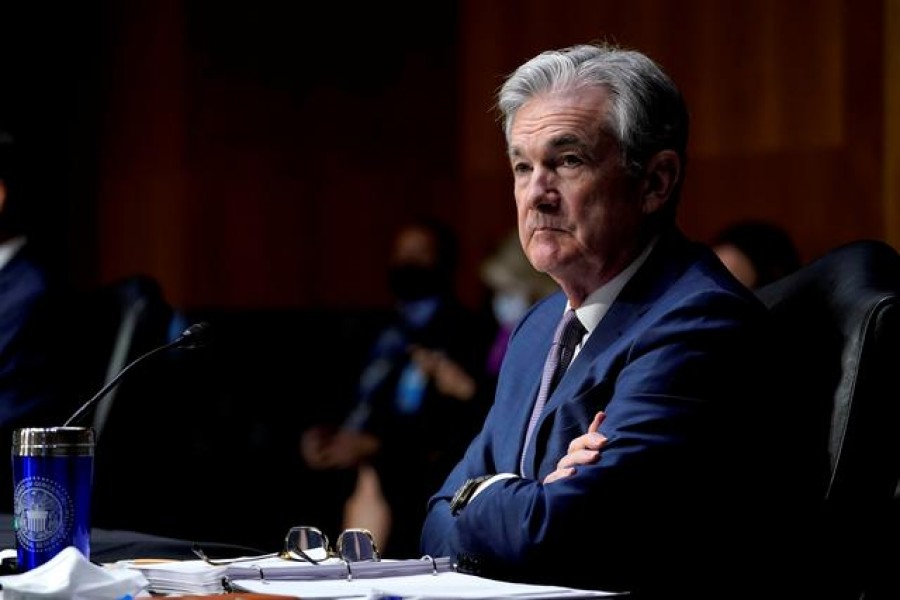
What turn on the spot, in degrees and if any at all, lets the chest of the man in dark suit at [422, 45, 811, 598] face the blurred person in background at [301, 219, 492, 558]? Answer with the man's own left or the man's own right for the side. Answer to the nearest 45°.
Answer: approximately 135° to the man's own right

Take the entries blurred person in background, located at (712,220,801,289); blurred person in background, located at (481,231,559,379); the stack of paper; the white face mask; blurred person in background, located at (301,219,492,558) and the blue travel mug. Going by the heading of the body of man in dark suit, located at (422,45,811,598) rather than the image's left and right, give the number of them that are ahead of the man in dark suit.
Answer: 3

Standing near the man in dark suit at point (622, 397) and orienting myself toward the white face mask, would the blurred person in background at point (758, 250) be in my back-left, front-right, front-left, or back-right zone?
back-right

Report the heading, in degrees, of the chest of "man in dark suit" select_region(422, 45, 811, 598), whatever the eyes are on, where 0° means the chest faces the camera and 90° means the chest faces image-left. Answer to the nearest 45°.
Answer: approximately 45°

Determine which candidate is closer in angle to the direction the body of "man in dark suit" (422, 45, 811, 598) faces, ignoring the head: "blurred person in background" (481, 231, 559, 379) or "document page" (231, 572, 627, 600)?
the document page

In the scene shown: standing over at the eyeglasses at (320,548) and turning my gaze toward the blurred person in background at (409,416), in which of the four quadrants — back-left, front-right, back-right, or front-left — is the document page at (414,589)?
back-right

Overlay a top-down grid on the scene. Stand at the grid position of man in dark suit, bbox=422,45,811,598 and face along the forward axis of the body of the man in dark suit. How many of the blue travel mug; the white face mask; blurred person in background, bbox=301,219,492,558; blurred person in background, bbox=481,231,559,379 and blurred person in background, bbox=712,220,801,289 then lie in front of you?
2

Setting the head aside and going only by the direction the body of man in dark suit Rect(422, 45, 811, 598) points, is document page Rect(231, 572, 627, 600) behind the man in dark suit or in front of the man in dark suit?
in front

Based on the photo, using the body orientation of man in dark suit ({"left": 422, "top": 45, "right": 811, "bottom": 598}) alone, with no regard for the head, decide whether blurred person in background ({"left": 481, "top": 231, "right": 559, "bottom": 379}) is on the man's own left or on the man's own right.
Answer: on the man's own right

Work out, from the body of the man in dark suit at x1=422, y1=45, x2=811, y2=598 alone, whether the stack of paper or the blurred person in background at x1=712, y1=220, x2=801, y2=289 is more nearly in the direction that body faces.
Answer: the stack of paper

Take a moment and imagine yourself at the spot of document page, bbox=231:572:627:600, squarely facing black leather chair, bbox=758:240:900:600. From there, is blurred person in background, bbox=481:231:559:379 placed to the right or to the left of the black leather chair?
left

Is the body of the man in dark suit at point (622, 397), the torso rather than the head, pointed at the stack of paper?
yes

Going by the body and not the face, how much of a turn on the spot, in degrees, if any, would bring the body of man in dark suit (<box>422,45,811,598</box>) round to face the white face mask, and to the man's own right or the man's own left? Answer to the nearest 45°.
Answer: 0° — they already face it

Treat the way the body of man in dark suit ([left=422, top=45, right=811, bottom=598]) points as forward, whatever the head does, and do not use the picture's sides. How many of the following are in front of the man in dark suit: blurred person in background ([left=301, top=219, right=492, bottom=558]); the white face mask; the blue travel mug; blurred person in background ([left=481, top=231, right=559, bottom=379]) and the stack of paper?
3
